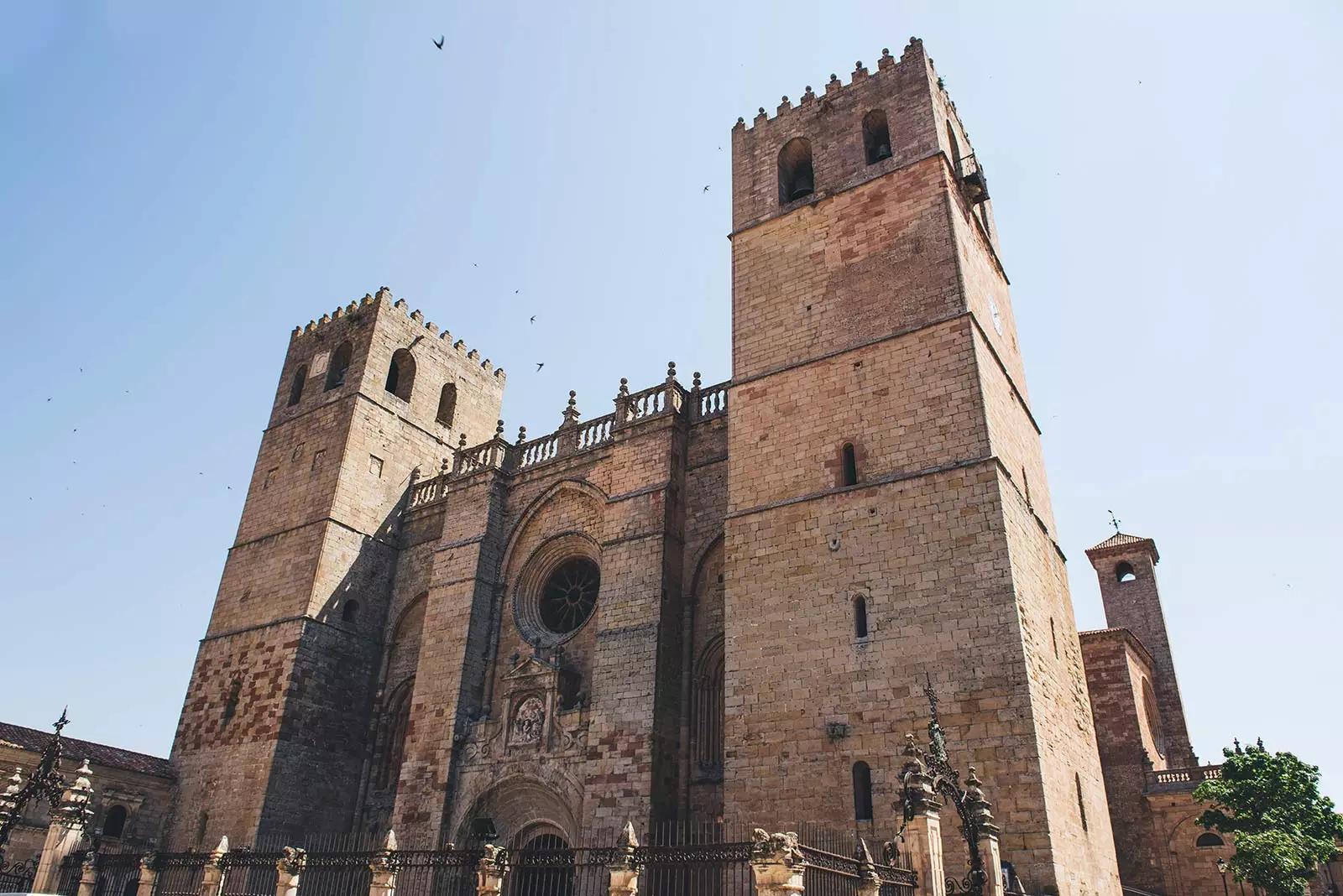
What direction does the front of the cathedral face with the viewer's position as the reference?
facing the viewer and to the left of the viewer

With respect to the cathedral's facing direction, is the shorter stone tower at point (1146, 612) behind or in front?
behind
